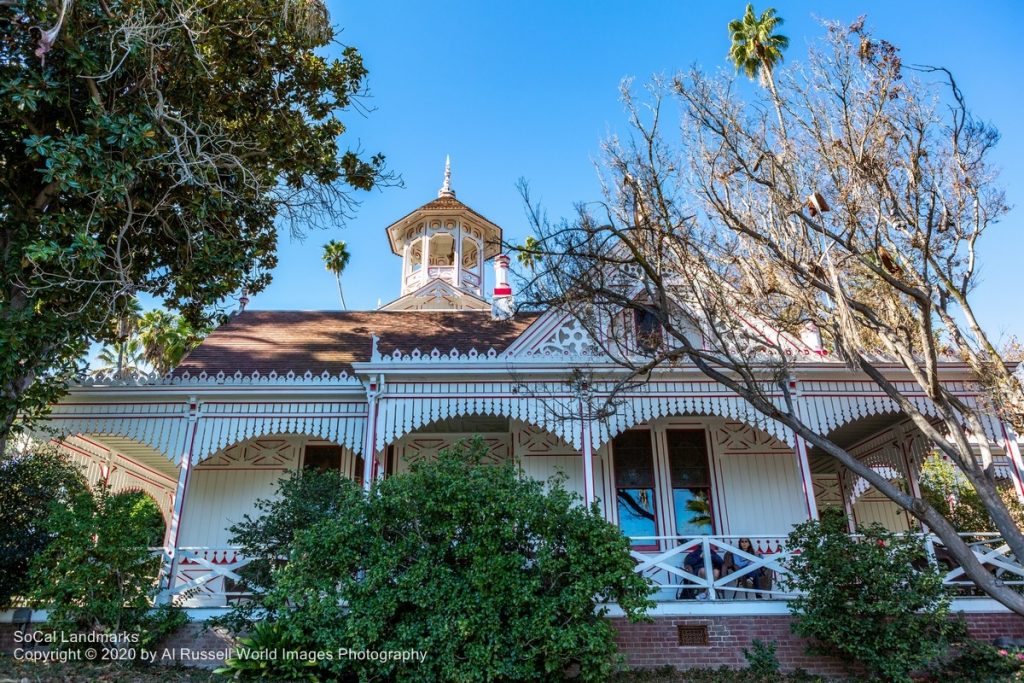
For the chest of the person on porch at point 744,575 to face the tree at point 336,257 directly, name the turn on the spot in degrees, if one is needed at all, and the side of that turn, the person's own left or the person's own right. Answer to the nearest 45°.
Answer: approximately 135° to the person's own right

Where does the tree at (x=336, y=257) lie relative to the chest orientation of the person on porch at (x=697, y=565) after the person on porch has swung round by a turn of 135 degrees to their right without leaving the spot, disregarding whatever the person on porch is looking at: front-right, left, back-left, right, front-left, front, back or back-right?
front

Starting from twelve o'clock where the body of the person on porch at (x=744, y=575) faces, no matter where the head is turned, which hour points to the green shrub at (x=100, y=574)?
The green shrub is roughly at 2 o'clock from the person on porch.

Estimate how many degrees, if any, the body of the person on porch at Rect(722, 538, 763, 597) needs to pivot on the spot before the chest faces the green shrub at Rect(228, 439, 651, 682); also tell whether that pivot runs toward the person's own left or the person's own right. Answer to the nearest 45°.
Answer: approximately 45° to the person's own right

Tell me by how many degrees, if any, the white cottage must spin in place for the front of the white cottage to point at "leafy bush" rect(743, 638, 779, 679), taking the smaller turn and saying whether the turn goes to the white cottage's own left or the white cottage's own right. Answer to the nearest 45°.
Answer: approximately 45° to the white cottage's own left

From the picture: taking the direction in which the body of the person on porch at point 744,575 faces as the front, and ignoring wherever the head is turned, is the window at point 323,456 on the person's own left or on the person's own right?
on the person's own right

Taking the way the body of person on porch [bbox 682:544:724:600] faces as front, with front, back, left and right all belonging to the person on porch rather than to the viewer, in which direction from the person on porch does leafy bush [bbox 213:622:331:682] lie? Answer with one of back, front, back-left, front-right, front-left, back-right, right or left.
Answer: front-right

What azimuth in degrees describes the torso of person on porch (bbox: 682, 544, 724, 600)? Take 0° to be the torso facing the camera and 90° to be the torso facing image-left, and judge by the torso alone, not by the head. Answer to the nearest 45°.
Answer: approximately 0°

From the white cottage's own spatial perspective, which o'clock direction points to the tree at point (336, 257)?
The tree is roughly at 5 o'clock from the white cottage.

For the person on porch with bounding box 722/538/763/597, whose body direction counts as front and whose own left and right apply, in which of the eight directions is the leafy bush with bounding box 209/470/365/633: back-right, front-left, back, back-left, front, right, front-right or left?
front-right

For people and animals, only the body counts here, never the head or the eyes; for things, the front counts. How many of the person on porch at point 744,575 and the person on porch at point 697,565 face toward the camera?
2

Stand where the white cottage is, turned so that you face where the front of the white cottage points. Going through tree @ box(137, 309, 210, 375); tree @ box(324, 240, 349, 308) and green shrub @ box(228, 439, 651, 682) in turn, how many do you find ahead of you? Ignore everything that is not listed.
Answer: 1
